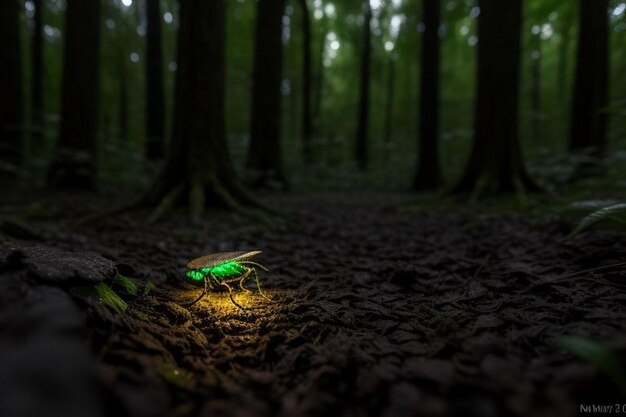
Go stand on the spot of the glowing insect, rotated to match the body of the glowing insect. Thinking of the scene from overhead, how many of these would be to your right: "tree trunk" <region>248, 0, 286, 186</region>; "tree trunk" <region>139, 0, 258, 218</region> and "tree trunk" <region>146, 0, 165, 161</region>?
3

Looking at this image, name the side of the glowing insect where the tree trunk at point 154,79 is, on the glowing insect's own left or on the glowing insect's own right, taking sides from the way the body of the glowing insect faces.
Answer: on the glowing insect's own right

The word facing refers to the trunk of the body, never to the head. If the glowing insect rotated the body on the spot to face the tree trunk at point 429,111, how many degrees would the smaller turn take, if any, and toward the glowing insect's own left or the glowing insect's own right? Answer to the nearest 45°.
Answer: approximately 135° to the glowing insect's own right

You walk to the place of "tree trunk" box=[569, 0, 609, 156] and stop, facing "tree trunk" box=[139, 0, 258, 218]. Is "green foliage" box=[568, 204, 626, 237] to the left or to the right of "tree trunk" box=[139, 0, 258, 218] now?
left

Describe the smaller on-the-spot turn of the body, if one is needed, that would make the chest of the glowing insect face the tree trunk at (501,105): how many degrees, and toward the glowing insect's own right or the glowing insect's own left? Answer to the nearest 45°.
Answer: approximately 135° to the glowing insect's own right

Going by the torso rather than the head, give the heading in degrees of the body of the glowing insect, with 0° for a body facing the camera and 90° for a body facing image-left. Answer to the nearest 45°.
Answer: approximately 90°

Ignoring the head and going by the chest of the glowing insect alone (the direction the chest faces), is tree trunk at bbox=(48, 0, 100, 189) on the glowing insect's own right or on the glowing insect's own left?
on the glowing insect's own right

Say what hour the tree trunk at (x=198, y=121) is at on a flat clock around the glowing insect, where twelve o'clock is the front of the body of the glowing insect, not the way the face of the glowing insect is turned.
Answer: The tree trunk is roughly at 3 o'clock from the glowing insect.

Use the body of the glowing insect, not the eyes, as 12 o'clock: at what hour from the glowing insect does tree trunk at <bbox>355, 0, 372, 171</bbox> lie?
The tree trunk is roughly at 4 o'clock from the glowing insect.
